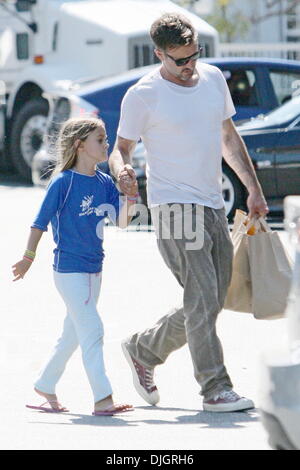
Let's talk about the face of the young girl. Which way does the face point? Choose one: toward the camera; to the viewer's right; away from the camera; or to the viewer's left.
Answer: to the viewer's right

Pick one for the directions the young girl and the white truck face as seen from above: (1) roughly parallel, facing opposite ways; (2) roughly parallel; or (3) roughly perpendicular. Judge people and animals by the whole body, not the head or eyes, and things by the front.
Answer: roughly parallel

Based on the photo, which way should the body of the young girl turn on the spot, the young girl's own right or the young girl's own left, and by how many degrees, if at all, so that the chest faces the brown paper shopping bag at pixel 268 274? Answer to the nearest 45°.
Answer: approximately 45° to the young girl's own left

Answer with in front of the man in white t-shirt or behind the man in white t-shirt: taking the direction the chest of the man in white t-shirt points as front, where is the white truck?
behind

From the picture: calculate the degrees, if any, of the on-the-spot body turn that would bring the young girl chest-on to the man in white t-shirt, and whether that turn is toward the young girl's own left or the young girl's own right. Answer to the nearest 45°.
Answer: approximately 45° to the young girl's own left

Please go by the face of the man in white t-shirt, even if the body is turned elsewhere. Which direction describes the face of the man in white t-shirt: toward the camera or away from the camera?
toward the camera

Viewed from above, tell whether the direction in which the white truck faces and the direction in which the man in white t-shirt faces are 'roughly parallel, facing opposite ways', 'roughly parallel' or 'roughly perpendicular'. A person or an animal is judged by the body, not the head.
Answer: roughly parallel

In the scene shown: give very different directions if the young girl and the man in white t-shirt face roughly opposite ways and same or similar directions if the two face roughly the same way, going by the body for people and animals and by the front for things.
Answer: same or similar directions
